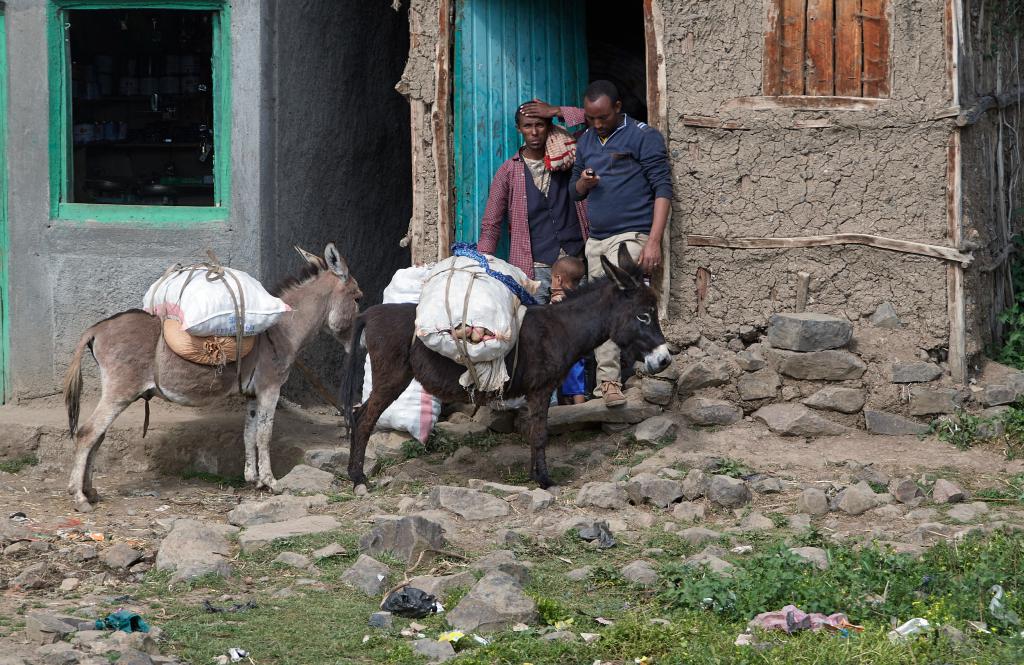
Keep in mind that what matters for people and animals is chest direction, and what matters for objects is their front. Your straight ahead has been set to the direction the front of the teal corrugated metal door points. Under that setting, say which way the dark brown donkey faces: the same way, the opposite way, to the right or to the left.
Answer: to the left

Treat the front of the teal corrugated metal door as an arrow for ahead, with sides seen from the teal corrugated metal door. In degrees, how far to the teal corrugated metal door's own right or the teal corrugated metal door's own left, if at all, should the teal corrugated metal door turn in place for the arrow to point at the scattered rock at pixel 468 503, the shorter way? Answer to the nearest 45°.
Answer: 0° — it already faces it

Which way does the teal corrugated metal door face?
toward the camera

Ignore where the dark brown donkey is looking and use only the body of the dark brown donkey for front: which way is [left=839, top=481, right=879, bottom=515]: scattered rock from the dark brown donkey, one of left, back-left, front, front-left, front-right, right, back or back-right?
front-right

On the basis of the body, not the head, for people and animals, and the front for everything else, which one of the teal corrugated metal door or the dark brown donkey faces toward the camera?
the teal corrugated metal door

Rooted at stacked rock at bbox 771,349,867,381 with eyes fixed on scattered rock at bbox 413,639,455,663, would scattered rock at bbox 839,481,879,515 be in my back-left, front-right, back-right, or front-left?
front-left

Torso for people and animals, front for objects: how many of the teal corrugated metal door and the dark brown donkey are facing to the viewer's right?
1

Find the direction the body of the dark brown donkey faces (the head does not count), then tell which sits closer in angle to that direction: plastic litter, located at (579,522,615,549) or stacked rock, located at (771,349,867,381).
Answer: the stacked rock

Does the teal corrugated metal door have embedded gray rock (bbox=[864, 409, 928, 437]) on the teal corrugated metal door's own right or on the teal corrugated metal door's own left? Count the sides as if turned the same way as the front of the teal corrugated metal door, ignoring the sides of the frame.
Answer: on the teal corrugated metal door's own left

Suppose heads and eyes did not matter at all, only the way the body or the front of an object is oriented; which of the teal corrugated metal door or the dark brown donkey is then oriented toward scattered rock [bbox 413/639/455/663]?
the teal corrugated metal door

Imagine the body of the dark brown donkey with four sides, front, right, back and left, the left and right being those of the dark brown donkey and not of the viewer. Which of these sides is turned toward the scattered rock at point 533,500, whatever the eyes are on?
right

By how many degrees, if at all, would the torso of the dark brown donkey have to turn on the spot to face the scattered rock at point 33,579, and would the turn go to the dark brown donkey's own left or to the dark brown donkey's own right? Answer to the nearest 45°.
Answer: approximately 135° to the dark brown donkey's own right

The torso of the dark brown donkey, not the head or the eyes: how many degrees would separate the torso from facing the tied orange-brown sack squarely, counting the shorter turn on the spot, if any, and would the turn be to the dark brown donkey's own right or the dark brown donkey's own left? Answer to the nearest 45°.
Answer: approximately 180°

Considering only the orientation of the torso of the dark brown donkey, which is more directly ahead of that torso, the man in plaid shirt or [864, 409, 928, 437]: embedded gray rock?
the embedded gray rock

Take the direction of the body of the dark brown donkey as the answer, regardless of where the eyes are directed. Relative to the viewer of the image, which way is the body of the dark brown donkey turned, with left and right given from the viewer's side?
facing to the right of the viewer

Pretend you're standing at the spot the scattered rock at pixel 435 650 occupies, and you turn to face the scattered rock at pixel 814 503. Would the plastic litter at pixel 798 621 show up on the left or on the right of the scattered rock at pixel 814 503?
right

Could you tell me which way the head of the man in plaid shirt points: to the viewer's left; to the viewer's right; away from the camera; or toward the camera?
toward the camera

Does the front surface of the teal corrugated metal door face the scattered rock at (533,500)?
yes
